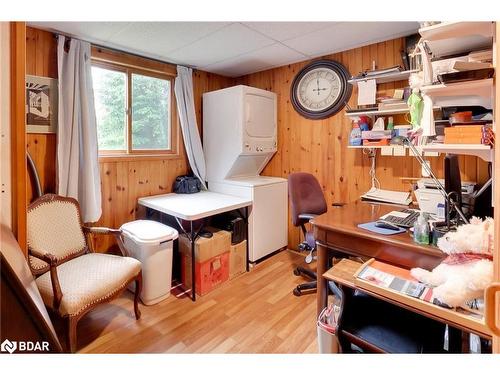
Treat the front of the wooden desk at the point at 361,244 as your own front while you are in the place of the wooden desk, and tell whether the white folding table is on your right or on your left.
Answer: on your right

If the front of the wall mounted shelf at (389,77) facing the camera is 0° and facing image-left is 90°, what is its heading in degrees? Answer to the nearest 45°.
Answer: approximately 45°

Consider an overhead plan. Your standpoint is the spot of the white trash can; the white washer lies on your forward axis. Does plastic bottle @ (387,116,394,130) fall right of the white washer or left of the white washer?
right

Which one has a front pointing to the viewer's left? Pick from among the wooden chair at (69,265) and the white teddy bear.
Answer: the white teddy bear
